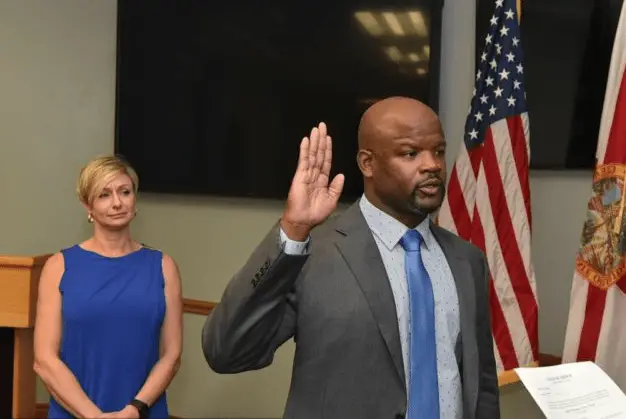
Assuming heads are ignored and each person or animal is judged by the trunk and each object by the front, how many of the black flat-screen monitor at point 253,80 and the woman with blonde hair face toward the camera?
2

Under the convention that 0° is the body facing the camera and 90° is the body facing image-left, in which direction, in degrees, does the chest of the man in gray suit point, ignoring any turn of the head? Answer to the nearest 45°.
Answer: approximately 315°

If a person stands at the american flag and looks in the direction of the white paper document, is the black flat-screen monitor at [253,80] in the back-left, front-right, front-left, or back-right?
back-right

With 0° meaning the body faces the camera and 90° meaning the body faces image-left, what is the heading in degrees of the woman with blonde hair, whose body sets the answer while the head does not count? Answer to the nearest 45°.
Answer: approximately 0°

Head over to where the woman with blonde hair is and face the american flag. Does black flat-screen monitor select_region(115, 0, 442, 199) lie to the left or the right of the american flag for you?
left

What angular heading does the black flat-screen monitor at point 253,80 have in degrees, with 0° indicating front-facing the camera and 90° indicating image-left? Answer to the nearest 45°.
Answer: approximately 0°

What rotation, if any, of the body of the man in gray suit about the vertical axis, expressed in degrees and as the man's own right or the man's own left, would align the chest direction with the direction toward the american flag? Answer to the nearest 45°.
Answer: approximately 135° to the man's own left

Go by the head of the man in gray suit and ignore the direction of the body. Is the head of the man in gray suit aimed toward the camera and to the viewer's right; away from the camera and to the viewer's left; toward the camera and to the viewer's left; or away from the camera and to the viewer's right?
toward the camera and to the viewer's right
